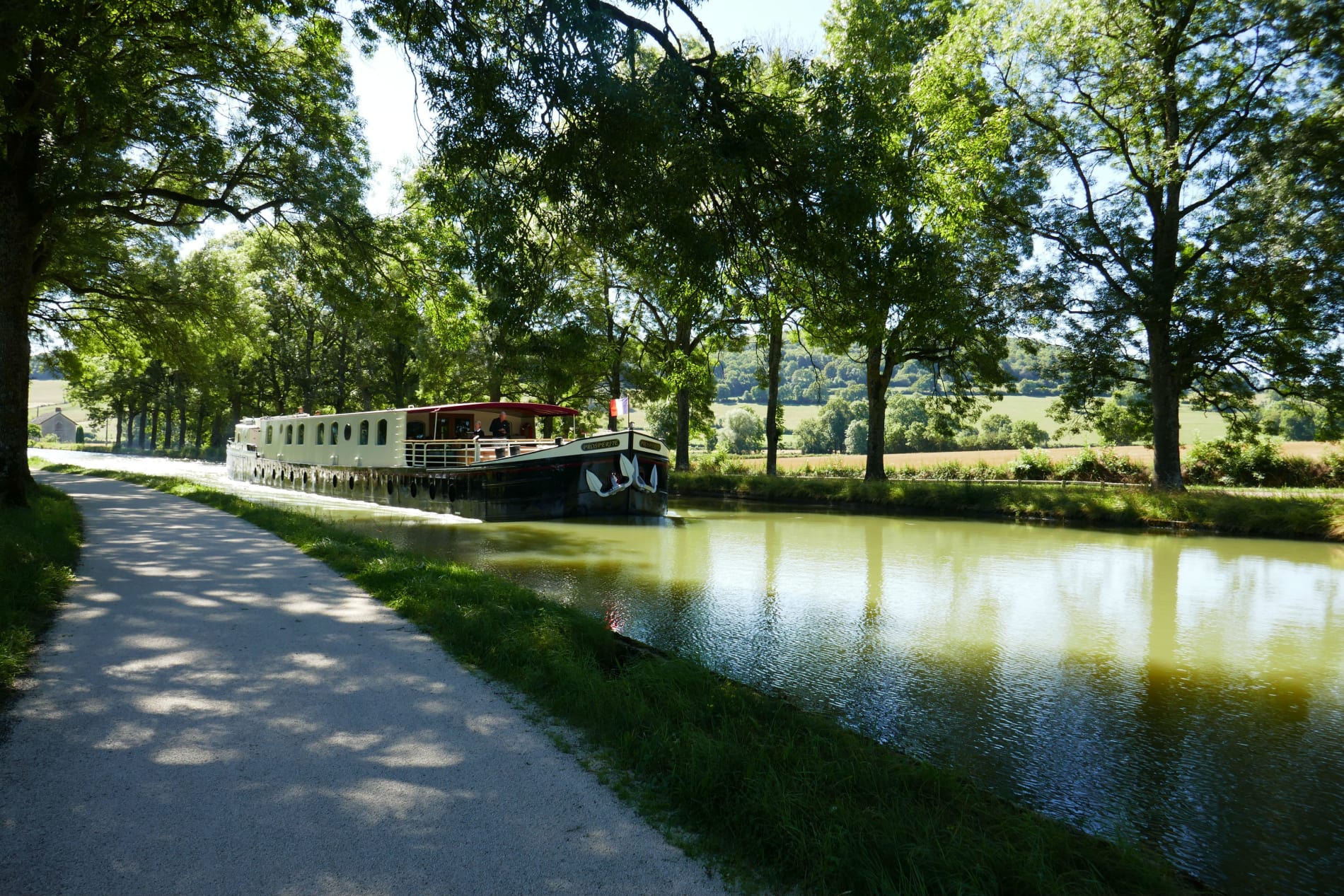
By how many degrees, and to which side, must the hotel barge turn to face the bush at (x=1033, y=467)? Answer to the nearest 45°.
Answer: approximately 45° to its left

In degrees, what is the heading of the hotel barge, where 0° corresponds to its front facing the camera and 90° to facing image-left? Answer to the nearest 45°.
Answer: approximately 315°

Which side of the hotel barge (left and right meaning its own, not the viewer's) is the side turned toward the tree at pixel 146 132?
right

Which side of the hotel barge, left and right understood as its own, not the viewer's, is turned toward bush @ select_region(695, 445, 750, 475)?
left
